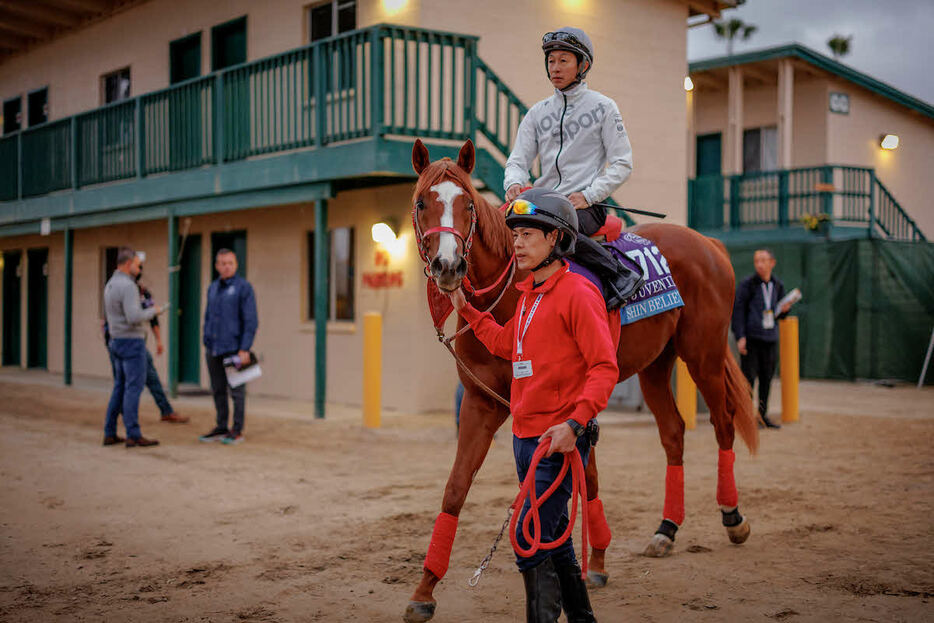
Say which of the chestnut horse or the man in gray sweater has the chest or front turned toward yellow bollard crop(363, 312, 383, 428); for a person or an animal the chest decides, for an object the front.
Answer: the man in gray sweater

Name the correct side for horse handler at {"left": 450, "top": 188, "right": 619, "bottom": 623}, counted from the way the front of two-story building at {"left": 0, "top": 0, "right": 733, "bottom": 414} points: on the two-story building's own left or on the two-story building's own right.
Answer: on the two-story building's own left

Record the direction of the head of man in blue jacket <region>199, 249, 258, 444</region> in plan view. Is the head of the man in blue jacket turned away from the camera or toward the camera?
toward the camera

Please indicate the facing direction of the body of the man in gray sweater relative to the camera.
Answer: to the viewer's right

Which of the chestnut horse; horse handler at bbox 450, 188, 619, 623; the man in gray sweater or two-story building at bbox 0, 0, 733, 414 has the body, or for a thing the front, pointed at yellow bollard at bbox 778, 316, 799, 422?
the man in gray sweater

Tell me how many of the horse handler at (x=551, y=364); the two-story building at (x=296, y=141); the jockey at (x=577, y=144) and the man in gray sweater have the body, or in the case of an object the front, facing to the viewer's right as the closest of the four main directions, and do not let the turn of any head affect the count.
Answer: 1

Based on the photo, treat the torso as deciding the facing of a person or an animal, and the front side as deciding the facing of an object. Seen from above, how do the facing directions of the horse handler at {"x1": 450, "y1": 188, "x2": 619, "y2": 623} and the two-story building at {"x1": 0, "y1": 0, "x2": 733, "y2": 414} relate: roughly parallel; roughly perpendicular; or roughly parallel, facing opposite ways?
roughly parallel

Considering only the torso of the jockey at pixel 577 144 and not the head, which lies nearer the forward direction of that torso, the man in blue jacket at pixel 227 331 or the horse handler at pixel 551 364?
the horse handler

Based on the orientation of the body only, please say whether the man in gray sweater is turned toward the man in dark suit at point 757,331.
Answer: yes

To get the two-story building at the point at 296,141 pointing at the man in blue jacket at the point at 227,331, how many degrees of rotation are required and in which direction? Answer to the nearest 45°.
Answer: approximately 45° to its left

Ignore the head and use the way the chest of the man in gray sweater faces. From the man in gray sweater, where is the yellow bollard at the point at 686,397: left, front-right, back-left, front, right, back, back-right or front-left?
front

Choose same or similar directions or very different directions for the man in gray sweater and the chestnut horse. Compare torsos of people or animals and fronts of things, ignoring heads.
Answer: very different directions

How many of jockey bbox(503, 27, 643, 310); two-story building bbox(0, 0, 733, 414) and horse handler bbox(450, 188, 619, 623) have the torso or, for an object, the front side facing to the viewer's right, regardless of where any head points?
0

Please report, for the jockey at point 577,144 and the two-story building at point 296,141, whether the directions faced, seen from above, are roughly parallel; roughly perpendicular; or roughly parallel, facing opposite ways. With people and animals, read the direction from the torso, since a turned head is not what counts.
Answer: roughly parallel

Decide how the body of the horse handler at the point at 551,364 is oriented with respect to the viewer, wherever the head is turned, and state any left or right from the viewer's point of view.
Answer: facing the viewer and to the left of the viewer
